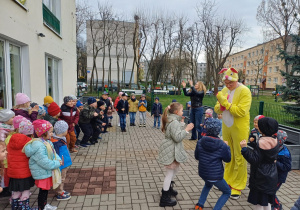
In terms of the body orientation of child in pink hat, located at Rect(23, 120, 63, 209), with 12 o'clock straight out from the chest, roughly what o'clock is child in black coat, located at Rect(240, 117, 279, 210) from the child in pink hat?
The child in black coat is roughly at 1 o'clock from the child in pink hat.

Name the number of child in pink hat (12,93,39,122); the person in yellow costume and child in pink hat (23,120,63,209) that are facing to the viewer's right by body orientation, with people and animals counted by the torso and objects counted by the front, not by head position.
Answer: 2

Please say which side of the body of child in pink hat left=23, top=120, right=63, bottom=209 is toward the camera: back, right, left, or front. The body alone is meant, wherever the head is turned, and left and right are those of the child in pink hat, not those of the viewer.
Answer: right

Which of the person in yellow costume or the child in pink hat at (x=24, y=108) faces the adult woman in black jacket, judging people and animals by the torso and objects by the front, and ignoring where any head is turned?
the child in pink hat

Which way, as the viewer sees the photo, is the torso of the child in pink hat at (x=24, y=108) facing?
to the viewer's right

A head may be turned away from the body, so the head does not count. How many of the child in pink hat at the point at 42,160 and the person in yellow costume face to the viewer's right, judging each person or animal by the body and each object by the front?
1

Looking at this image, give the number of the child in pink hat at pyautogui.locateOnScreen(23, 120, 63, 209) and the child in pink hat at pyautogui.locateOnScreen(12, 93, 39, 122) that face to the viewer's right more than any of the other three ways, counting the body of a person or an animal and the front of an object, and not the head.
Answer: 2

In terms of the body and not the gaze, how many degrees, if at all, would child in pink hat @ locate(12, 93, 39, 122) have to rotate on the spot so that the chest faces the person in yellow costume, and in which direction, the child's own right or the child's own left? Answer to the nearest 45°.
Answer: approximately 45° to the child's own right

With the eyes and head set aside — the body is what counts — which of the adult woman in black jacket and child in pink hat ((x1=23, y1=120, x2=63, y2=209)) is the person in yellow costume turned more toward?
the child in pink hat

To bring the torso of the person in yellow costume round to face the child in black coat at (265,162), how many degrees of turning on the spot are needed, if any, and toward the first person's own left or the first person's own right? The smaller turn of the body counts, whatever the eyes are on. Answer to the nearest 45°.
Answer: approximately 45° to the first person's own left

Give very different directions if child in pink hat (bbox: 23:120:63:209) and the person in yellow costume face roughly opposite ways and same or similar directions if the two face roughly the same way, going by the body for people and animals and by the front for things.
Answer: very different directions

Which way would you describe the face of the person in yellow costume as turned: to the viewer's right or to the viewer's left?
to the viewer's left

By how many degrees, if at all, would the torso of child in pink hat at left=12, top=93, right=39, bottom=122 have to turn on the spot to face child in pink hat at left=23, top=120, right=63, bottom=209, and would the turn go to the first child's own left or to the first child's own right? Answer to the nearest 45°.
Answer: approximately 90° to the first child's own right
